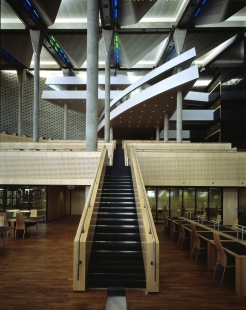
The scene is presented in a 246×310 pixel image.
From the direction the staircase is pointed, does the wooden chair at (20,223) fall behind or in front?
behind

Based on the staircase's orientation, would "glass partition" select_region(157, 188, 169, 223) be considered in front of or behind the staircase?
behind
